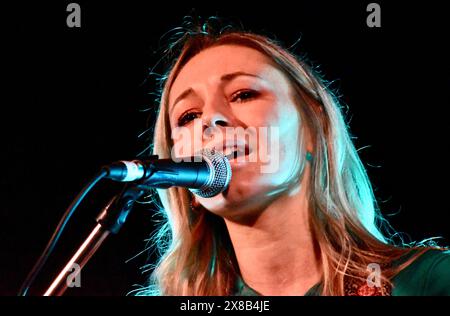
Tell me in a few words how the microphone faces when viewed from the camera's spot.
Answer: facing to the right of the viewer
